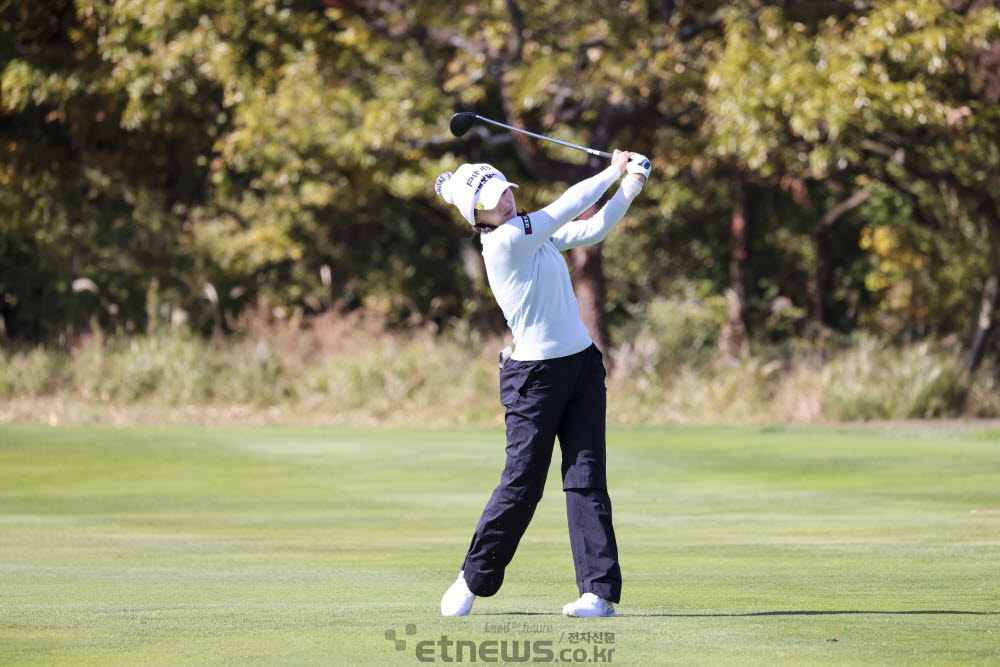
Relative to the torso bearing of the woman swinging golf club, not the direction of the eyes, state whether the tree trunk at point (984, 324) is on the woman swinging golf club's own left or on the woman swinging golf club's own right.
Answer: on the woman swinging golf club's own left

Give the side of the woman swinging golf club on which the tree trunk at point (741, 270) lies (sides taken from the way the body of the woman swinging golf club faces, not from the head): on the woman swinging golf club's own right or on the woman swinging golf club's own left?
on the woman swinging golf club's own left

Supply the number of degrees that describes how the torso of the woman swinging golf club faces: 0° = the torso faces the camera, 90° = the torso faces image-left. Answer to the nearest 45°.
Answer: approximately 315°

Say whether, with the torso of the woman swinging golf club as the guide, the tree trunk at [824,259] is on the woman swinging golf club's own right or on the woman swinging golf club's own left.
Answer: on the woman swinging golf club's own left
